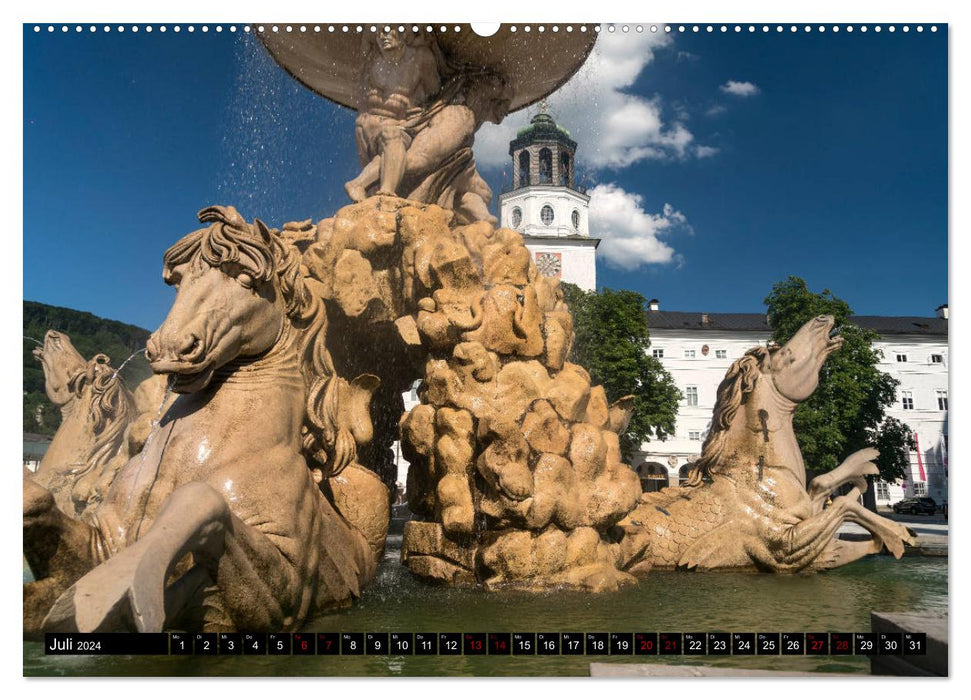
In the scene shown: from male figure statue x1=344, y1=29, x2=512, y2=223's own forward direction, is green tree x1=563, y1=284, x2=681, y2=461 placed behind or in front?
behind

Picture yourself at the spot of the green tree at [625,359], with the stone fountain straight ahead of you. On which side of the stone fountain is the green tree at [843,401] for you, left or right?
left

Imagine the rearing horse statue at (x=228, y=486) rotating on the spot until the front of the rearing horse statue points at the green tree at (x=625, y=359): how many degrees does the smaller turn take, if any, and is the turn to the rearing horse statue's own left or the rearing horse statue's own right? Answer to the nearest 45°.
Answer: approximately 180°

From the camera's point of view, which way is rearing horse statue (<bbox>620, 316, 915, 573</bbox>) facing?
to the viewer's right

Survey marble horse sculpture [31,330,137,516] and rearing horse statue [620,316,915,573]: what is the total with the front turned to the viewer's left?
1

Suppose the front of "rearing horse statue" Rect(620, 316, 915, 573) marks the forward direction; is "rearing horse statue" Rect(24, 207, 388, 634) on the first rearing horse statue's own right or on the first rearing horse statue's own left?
on the first rearing horse statue's own right

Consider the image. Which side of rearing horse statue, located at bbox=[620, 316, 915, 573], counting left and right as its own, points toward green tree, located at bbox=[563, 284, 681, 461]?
left

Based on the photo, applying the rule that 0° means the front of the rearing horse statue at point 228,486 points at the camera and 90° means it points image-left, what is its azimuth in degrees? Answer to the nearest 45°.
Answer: approximately 45°

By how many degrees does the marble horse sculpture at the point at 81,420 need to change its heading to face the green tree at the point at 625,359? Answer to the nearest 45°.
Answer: approximately 135° to its right

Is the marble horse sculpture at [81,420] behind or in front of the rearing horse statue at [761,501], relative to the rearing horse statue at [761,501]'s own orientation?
behind

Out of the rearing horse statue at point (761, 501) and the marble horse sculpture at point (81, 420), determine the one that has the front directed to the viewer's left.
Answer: the marble horse sculpture

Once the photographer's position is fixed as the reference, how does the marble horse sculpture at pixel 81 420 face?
facing to the left of the viewer
